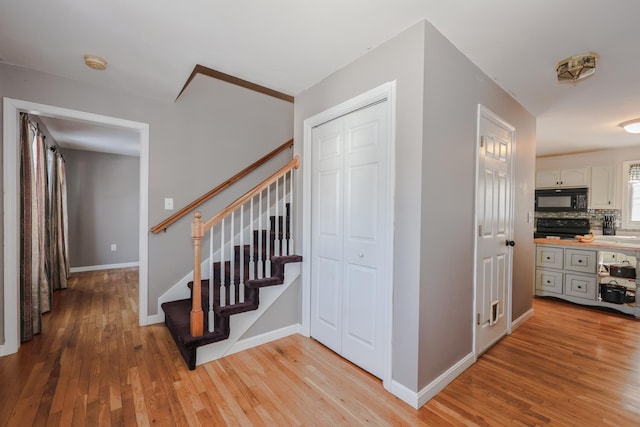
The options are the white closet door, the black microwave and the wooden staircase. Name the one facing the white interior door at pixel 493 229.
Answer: the black microwave

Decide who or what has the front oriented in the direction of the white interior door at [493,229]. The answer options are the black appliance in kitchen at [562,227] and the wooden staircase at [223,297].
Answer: the black appliance in kitchen

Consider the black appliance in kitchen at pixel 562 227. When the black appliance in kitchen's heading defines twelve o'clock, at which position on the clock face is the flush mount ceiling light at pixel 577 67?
The flush mount ceiling light is roughly at 12 o'clock from the black appliance in kitchen.

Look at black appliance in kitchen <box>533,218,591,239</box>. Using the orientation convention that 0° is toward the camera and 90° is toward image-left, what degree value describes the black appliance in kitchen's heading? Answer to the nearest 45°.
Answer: approximately 0°

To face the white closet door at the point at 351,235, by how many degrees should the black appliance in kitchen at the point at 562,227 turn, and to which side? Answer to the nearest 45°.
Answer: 0° — it already faces it

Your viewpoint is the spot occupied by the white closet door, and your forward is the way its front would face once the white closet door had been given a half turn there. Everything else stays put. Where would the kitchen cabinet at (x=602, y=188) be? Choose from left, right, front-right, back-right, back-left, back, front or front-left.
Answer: front
